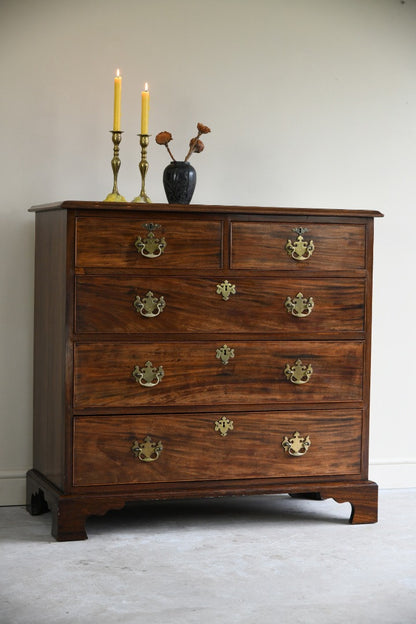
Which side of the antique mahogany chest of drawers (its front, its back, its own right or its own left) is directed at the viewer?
front
